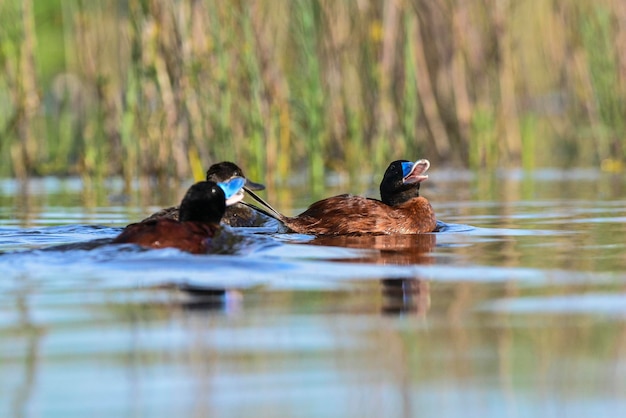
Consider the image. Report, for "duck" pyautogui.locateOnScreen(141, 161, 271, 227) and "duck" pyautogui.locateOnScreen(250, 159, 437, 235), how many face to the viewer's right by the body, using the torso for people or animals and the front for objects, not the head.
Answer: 2

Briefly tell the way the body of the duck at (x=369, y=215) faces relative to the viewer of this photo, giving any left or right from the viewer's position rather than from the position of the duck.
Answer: facing to the right of the viewer

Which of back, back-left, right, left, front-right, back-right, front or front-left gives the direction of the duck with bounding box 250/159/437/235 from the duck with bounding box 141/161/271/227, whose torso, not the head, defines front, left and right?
front-right

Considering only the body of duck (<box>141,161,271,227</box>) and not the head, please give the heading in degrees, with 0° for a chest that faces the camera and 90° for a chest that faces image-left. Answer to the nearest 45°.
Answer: approximately 270°

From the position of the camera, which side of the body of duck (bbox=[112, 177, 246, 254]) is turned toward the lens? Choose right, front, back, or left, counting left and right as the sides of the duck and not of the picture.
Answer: right

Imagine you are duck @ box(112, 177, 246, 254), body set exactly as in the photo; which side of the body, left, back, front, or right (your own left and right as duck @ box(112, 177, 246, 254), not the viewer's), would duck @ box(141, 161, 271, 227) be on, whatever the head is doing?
left
